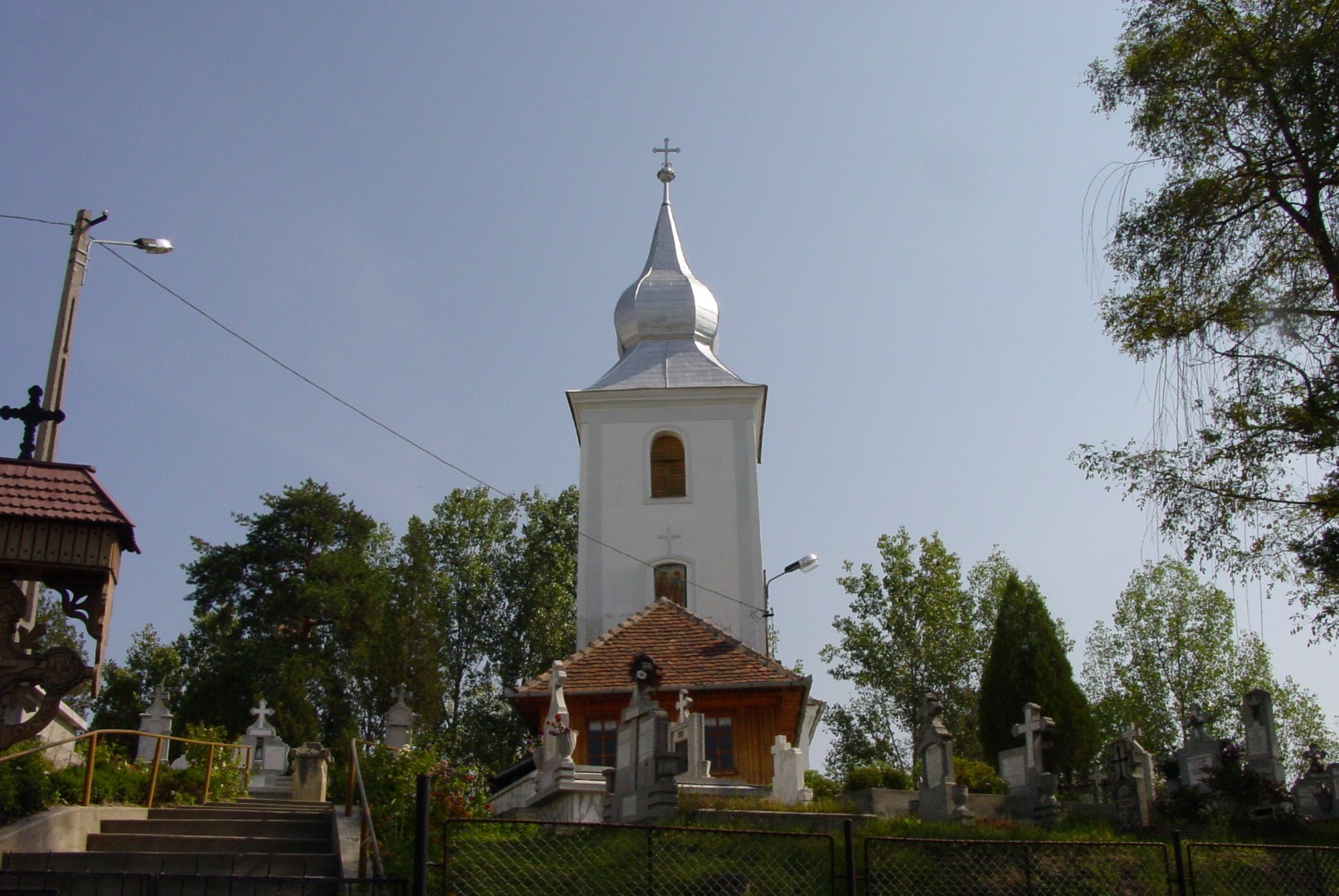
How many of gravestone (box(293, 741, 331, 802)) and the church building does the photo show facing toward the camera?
2

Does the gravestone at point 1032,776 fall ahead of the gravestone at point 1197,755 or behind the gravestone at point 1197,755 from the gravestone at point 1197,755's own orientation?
ahead

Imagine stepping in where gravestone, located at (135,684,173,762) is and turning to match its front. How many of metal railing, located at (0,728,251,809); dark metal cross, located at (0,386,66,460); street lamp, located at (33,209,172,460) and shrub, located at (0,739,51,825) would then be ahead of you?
4

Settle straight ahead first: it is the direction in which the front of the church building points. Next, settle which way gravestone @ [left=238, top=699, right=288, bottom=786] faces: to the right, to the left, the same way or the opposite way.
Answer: the same way

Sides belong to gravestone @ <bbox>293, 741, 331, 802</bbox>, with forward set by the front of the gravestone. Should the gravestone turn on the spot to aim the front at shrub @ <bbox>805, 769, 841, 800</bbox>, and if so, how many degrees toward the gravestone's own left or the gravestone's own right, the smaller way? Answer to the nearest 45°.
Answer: approximately 135° to the gravestone's own left

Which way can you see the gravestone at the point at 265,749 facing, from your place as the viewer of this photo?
facing the viewer

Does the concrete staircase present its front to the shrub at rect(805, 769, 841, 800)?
no

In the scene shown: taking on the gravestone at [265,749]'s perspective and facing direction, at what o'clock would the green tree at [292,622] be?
The green tree is roughly at 6 o'clock from the gravestone.

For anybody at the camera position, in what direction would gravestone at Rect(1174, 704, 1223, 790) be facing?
facing the viewer and to the left of the viewer

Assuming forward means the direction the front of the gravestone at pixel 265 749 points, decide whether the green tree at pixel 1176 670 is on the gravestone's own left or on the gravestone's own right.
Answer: on the gravestone's own left

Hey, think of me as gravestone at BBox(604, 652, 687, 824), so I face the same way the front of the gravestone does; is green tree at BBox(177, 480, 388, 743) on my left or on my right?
on my right

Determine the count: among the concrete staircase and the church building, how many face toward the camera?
2

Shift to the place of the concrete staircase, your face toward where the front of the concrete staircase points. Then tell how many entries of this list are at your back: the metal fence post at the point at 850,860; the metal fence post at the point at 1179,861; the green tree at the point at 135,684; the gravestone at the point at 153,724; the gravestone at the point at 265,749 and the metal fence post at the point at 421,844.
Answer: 3

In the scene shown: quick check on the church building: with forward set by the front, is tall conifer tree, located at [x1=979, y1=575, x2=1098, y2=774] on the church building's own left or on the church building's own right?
on the church building's own left

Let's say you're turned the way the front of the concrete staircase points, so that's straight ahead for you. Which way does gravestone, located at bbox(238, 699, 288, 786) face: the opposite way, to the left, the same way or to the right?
the same way

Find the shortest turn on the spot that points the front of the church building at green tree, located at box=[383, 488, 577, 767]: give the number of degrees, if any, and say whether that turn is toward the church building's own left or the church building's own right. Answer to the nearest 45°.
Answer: approximately 135° to the church building's own right

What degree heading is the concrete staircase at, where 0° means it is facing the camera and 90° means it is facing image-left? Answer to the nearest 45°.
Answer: approximately 0°

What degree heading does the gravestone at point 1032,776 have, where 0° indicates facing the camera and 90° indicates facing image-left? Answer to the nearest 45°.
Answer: approximately 45°

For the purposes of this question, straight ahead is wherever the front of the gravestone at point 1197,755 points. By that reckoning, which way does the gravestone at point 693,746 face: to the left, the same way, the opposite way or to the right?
the same way

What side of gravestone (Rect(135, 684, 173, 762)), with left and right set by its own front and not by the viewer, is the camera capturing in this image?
front
